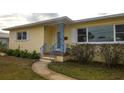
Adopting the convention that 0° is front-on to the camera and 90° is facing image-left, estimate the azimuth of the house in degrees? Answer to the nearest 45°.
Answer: approximately 45°

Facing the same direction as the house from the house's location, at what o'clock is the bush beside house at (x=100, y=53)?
The bush beside house is roughly at 9 o'clock from the house.

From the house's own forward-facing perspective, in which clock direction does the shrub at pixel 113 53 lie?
The shrub is roughly at 9 o'clock from the house.

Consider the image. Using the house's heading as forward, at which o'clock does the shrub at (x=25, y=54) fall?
The shrub is roughly at 2 o'clock from the house.

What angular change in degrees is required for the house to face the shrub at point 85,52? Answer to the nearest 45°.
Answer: approximately 90° to its left
